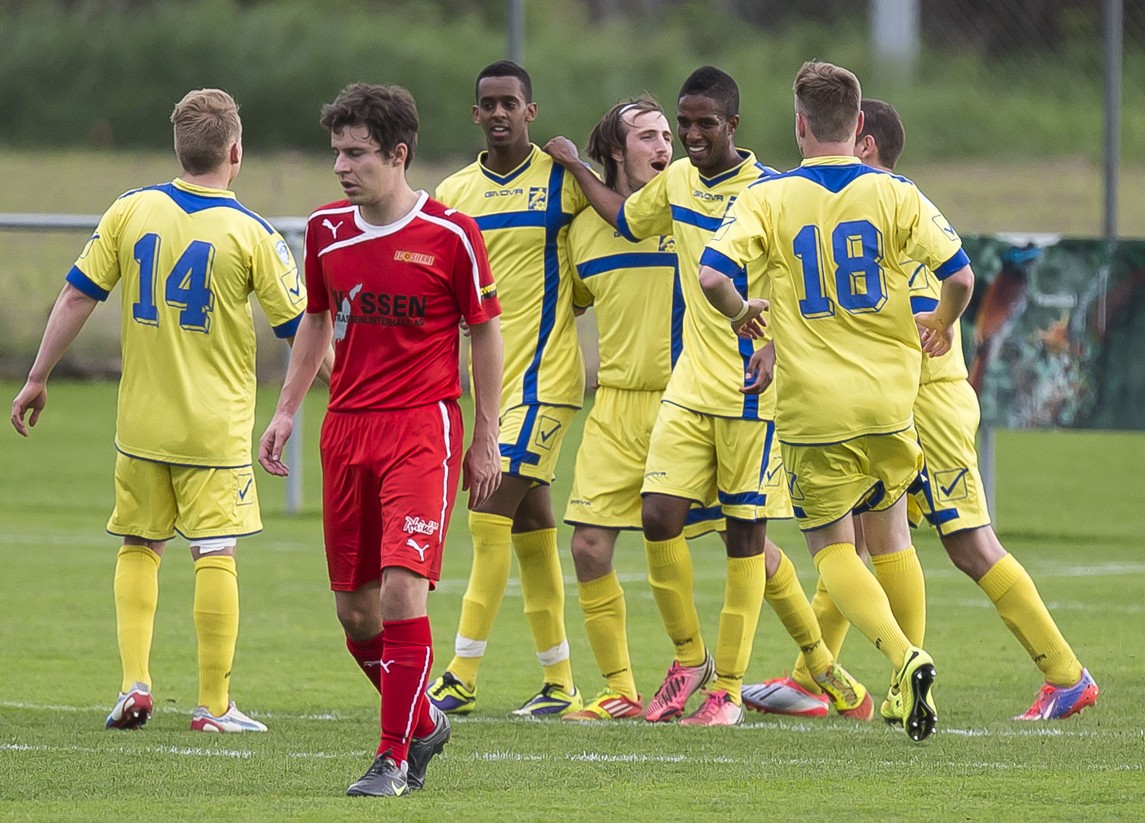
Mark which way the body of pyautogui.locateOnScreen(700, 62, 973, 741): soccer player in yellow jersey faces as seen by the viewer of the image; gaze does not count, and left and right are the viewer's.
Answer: facing away from the viewer

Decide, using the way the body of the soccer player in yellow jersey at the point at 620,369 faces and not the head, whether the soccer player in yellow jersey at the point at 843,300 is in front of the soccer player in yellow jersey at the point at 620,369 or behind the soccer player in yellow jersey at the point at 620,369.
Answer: in front

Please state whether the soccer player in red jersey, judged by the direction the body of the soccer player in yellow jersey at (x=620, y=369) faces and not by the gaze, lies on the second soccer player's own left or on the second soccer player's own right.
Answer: on the second soccer player's own right

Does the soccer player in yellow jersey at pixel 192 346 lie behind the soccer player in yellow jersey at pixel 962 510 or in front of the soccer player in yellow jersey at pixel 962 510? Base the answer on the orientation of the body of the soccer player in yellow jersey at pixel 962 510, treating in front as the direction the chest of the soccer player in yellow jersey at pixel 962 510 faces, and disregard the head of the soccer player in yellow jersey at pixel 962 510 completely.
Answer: in front

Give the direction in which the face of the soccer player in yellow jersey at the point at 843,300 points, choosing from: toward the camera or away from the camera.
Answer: away from the camera

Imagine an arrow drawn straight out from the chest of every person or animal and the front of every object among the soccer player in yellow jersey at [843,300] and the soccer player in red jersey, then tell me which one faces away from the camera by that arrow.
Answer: the soccer player in yellow jersey

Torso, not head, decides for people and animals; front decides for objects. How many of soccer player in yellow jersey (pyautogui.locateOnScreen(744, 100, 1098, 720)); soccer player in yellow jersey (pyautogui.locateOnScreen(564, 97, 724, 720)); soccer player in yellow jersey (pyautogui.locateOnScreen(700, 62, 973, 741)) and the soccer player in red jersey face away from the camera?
1

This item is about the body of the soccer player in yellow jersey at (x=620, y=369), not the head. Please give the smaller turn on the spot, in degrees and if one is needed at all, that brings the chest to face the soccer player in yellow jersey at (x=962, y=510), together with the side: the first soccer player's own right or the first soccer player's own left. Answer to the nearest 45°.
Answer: approximately 45° to the first soccer player's own left

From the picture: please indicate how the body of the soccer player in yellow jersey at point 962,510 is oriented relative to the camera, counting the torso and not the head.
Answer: to the viewer's left

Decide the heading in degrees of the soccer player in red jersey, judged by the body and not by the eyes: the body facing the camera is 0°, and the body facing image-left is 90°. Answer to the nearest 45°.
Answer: approximately 45°

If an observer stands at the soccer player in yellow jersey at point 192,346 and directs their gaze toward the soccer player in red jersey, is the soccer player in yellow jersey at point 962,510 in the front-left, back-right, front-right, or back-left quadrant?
front-left

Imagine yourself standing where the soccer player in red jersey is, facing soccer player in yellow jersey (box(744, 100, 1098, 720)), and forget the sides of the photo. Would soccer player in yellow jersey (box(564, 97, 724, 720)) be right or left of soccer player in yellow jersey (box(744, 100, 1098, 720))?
left

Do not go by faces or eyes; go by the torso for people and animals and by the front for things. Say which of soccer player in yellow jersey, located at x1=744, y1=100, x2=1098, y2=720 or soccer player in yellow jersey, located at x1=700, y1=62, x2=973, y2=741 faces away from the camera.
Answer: soccer player in yellow jersey, located at x1=700, y1=62, x2=973, y2=741

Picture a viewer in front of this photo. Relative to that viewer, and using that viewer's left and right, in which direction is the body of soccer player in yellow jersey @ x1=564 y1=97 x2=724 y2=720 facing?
facing the viewer and to the right of the viewer

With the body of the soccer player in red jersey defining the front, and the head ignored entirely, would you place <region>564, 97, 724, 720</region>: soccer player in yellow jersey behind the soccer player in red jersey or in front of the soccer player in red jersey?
behind
